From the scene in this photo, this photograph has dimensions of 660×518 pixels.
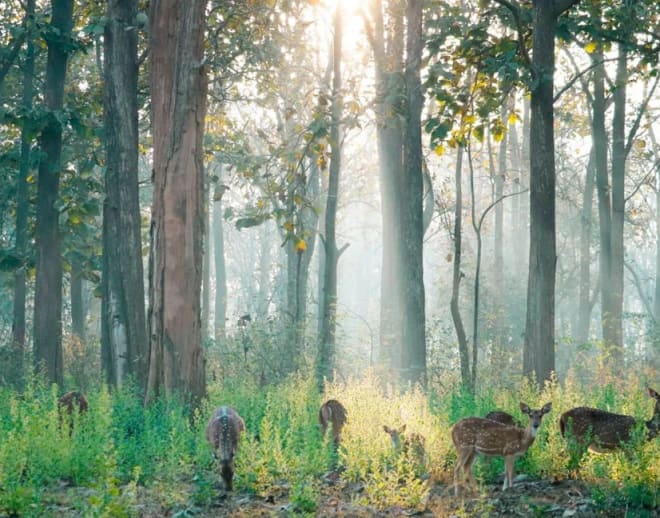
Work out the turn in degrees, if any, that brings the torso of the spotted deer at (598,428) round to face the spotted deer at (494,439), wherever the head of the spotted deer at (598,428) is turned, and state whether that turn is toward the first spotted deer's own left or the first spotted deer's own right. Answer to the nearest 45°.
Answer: approximately 135° to the first spotted deer's own right

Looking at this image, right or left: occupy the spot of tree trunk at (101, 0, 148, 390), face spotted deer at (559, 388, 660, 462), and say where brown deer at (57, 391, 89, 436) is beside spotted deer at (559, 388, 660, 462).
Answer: right

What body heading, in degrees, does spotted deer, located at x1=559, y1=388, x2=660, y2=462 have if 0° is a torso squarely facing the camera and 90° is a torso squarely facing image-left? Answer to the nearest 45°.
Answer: approximately 270°

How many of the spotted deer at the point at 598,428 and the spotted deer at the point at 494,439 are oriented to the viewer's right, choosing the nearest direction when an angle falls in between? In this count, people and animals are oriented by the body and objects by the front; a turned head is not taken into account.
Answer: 2

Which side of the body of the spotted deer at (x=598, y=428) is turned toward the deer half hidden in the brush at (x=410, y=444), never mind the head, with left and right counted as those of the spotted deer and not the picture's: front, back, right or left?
back

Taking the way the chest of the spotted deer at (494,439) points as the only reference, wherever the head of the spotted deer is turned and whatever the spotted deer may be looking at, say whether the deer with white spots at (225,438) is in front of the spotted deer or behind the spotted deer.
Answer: behind

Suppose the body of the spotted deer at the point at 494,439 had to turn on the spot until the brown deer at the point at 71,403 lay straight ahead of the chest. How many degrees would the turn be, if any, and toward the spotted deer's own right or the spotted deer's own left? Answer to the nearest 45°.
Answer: approximately 135° to the spotted deer's own left

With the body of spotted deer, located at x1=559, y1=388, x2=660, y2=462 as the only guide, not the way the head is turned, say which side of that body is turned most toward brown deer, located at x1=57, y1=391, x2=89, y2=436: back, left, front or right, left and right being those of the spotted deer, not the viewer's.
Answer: back

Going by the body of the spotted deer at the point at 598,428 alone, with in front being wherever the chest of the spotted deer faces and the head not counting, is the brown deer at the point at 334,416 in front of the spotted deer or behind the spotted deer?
behind

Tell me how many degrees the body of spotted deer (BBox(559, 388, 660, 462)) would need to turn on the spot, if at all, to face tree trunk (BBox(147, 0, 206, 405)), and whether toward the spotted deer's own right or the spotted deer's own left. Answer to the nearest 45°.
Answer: approximately 135° to the spotted deer's own left

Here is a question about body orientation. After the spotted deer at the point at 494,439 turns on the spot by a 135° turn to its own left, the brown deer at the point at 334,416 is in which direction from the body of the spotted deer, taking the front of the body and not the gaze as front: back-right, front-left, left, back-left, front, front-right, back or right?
front

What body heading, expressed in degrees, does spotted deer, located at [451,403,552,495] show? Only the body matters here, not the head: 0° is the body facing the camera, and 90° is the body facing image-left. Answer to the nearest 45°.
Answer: approximately 270°

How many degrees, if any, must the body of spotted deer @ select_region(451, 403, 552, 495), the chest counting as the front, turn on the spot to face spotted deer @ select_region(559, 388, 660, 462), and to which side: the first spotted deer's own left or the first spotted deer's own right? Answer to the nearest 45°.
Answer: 0° — it already faces it

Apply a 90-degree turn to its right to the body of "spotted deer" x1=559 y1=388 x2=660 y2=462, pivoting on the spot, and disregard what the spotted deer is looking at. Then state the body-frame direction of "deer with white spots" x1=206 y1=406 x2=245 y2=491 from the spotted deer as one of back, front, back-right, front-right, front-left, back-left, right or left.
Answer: right

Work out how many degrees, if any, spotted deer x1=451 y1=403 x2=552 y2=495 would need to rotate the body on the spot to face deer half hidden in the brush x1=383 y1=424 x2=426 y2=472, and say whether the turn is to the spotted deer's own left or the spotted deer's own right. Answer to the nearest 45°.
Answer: approximately 135° to the spotted deer's own left
